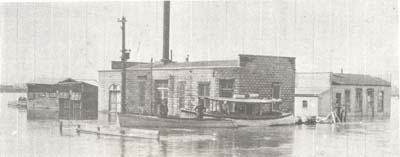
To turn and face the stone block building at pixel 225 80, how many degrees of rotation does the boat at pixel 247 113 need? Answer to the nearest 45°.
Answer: approximately 90° to its left

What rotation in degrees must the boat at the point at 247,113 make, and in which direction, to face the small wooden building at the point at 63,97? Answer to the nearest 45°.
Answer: approximately 135° to its left

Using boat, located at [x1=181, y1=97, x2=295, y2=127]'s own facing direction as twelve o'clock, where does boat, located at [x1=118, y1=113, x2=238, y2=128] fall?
boat, located at [x1=118, y1=113, x2=238, y2=128] is roughly at 5 o'clock from boat, located at [x1=181, y1=97, x2=295, y2=127].

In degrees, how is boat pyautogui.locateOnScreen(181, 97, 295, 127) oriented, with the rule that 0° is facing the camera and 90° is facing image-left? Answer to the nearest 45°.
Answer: approximately 270°
